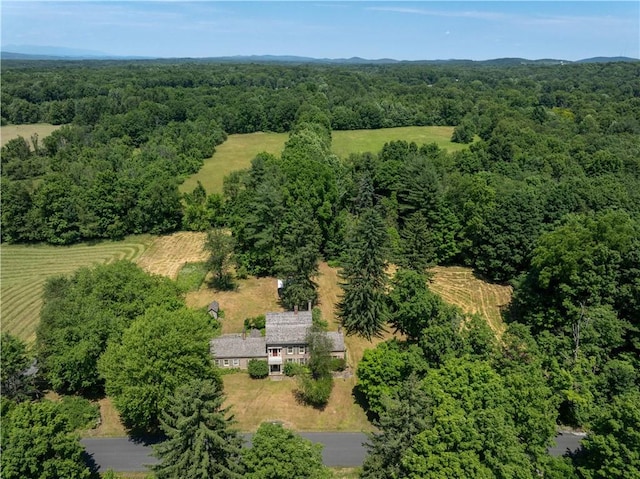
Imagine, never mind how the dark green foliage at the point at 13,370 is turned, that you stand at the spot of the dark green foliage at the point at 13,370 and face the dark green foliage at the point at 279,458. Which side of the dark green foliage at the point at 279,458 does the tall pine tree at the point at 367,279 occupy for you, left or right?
left

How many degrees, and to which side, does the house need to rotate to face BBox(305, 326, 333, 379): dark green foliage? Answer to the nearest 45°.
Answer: approximately 45° to its left

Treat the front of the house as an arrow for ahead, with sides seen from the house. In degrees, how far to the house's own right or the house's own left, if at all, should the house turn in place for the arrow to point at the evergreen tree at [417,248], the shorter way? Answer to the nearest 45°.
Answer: approximately 135° to the house's own left

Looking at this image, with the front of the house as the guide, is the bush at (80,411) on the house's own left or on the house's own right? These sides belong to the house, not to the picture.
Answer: on the house's own right

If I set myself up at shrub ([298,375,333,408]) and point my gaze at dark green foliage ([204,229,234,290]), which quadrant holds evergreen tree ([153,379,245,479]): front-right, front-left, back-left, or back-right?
back-left

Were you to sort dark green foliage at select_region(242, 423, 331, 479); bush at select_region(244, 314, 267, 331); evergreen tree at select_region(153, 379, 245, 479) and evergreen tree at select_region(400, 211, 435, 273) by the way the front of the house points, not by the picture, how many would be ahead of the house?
2

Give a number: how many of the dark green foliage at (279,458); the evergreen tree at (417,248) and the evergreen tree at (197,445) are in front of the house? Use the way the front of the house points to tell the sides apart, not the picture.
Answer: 2

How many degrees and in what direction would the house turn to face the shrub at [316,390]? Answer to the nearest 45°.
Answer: approximately 45° to its left

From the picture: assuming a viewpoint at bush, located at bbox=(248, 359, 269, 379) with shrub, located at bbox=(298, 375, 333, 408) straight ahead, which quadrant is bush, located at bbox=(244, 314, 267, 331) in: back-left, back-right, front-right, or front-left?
back-left

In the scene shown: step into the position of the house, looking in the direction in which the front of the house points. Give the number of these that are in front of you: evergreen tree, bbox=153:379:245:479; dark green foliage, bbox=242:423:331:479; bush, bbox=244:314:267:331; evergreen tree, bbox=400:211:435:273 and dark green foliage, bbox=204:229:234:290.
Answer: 2

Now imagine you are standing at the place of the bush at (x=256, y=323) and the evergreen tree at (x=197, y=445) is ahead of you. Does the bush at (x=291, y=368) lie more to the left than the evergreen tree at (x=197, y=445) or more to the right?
left

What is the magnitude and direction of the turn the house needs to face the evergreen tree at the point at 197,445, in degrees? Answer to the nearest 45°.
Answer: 0° — it already faces it

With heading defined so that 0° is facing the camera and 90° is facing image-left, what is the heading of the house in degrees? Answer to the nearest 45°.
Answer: approximately 0°

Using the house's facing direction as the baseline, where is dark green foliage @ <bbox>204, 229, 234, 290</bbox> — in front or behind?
behind

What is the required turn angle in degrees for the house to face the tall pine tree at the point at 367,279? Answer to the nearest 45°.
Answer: approximately 135° to its left
